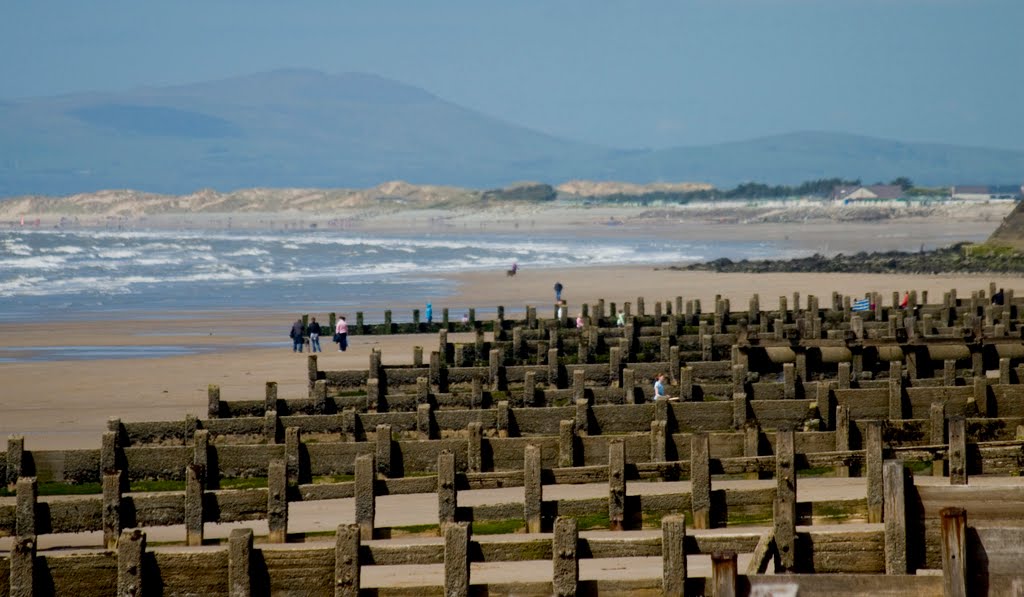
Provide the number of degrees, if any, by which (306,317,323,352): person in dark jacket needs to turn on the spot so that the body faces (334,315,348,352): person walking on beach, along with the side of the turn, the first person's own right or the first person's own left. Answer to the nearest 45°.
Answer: approximately 90° to the first person's own right

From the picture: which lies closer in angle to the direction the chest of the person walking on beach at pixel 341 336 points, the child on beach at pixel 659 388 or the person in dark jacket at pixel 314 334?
the person in dark jacket

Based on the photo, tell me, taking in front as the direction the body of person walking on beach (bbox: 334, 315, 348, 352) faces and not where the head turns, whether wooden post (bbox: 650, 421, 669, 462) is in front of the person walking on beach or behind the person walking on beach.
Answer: behind

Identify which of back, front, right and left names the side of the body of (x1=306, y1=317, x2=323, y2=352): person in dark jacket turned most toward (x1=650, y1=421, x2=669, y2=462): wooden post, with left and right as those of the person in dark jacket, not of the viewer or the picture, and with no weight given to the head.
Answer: back

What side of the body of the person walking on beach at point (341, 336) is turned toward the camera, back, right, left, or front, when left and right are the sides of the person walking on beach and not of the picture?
back

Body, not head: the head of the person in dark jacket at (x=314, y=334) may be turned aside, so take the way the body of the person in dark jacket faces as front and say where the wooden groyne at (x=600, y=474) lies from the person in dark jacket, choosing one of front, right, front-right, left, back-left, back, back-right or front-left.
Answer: back

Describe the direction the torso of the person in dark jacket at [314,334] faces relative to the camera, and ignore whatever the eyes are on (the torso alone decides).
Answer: away from the camera

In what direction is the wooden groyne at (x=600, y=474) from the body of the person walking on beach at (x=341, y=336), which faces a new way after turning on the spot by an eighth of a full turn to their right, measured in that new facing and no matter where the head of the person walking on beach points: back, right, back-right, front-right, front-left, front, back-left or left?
back-right
